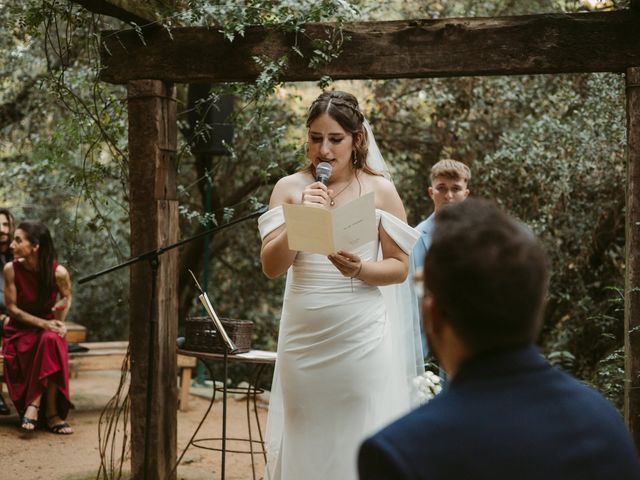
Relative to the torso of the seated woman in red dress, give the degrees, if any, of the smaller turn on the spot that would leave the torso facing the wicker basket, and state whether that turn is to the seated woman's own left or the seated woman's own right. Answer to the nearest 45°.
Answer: approximately 45° to the seated woman's own left

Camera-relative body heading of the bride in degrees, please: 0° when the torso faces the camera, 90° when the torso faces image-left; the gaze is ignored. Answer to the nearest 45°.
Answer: approximately 0°

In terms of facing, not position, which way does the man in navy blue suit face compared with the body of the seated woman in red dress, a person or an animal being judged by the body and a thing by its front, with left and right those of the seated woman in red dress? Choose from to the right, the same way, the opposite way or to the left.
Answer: the opposite way

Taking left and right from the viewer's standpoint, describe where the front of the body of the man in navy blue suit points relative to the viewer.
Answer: facing away from the viewer and to the left of the viewer

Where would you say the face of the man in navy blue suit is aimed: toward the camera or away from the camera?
away from the camera

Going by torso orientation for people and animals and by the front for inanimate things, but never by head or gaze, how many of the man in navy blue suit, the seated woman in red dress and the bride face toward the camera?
2

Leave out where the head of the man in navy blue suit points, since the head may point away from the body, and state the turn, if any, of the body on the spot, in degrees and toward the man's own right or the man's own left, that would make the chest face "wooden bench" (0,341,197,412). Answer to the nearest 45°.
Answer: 0° — they already face it

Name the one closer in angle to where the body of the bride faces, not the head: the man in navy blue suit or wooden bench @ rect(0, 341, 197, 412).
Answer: the man in navy blue suit
